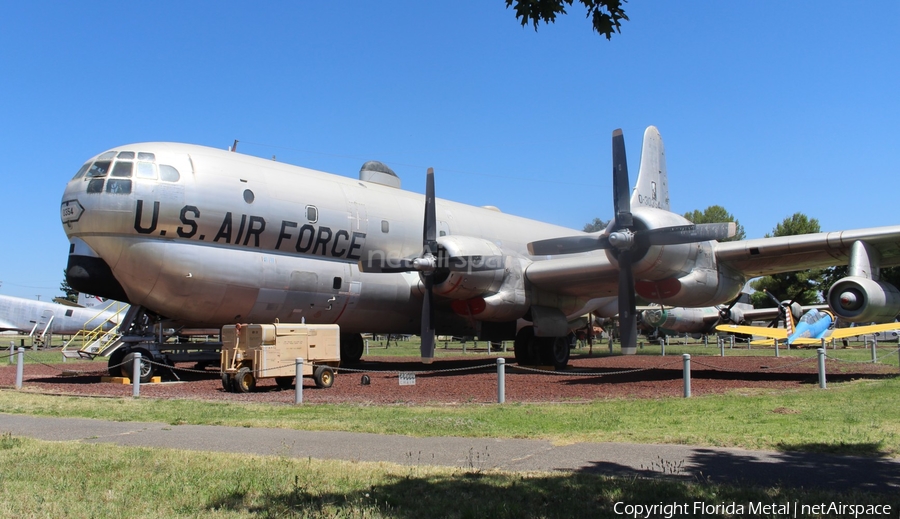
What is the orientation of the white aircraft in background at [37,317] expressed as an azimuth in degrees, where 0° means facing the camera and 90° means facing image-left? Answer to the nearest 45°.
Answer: approximately 90°

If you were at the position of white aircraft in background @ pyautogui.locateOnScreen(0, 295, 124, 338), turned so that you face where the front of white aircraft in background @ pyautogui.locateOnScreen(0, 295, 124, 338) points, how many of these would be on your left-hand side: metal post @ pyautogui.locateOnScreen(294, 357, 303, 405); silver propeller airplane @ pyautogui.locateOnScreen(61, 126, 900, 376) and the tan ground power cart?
3

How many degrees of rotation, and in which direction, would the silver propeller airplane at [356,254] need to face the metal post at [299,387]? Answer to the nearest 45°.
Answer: approximately 45° to its left

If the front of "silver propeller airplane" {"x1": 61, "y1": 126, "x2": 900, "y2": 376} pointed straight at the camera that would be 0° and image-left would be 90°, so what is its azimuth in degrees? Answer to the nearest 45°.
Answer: approximately 45°

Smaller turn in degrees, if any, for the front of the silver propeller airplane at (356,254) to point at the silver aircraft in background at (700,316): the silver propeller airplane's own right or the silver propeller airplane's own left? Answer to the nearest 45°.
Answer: approximately 180°

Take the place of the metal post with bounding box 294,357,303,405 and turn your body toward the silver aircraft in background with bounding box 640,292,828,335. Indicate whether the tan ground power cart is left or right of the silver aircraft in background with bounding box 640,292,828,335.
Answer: left
